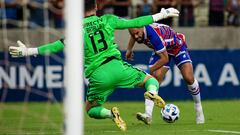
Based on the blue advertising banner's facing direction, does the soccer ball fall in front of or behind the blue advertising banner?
in front

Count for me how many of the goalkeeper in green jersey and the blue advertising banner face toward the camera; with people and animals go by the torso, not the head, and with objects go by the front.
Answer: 1

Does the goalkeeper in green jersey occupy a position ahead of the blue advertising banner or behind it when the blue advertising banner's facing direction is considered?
ahead

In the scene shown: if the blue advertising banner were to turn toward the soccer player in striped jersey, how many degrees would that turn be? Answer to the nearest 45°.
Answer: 0° — it already faces them

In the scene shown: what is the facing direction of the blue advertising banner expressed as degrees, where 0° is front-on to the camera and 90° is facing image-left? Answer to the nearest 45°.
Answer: approximately 0°

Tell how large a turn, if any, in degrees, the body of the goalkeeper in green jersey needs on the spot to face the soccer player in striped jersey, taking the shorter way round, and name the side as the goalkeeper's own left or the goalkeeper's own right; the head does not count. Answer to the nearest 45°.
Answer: approximately 90° to the goalkeeper's own right
